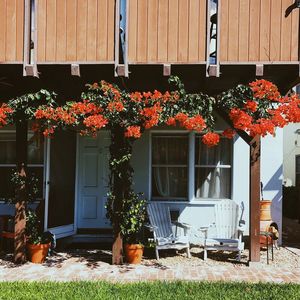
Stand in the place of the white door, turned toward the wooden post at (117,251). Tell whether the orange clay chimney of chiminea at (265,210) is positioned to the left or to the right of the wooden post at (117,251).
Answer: left

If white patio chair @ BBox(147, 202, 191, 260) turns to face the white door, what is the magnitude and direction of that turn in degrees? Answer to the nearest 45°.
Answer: approximately 180°

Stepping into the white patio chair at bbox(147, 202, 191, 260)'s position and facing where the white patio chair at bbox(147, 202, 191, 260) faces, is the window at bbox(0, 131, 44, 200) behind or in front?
behind

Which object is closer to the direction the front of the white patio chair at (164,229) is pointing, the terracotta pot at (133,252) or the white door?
the terracotta pot

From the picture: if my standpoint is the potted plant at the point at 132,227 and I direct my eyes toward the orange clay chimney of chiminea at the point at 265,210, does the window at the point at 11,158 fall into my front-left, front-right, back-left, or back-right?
back-left

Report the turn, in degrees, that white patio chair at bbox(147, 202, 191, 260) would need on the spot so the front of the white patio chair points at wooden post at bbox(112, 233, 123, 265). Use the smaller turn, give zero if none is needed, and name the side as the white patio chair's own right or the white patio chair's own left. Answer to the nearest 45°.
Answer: approximately 90° to the white patio chair's own right

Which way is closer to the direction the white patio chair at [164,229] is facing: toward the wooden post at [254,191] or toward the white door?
the wooden post

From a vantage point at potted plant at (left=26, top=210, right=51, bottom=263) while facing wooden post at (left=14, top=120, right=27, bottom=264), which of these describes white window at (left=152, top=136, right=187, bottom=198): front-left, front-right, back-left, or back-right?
back-right

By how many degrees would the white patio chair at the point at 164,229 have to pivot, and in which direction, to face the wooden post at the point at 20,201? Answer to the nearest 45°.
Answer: approximately 135° to its right

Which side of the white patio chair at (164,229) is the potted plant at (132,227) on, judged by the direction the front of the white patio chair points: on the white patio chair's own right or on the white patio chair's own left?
on the white patio chair's own right

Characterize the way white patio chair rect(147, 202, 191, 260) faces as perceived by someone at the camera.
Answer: facing the viewer and to the right of the viewer

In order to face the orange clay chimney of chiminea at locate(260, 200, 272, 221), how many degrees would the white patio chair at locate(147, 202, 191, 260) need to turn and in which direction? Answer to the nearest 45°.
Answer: approximately 45° to its left

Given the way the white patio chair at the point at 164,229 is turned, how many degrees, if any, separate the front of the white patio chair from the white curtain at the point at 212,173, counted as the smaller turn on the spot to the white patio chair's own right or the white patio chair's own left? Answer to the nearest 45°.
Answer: approximately 90° to the white patio chair's own left

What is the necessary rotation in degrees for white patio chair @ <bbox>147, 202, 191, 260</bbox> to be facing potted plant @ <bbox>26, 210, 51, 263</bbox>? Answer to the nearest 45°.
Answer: approximately 135° to its right
